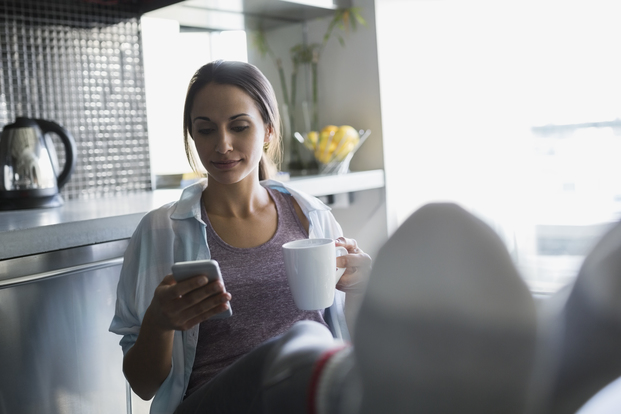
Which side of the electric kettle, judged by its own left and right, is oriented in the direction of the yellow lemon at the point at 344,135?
back

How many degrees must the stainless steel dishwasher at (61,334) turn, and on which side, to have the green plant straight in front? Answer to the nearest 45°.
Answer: approximately 90° to its left

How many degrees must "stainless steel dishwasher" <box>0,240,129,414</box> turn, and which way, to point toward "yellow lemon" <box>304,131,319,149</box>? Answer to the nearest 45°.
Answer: approximately 90° to its left

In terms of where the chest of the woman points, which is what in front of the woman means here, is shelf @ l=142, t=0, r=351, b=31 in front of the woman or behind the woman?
behind

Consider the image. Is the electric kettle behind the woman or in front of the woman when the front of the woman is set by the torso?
behind

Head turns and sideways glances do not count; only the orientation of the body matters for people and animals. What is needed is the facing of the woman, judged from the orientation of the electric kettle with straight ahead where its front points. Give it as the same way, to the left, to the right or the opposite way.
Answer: to the left

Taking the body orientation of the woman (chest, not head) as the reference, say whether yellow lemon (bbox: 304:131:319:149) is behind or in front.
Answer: behind

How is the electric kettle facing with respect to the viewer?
to the viewer's left

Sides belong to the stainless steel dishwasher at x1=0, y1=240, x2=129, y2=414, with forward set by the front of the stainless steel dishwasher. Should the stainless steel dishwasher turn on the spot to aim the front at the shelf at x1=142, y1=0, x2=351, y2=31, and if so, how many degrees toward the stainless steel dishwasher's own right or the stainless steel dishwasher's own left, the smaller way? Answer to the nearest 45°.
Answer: approximately 90° to the stainless steel dishwasher's own left

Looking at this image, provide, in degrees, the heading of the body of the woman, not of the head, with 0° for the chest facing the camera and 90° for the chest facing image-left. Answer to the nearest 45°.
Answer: approximately 0°

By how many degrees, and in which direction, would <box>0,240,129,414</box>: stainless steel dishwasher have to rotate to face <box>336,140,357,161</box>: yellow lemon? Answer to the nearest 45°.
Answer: approximately 90° to its left
